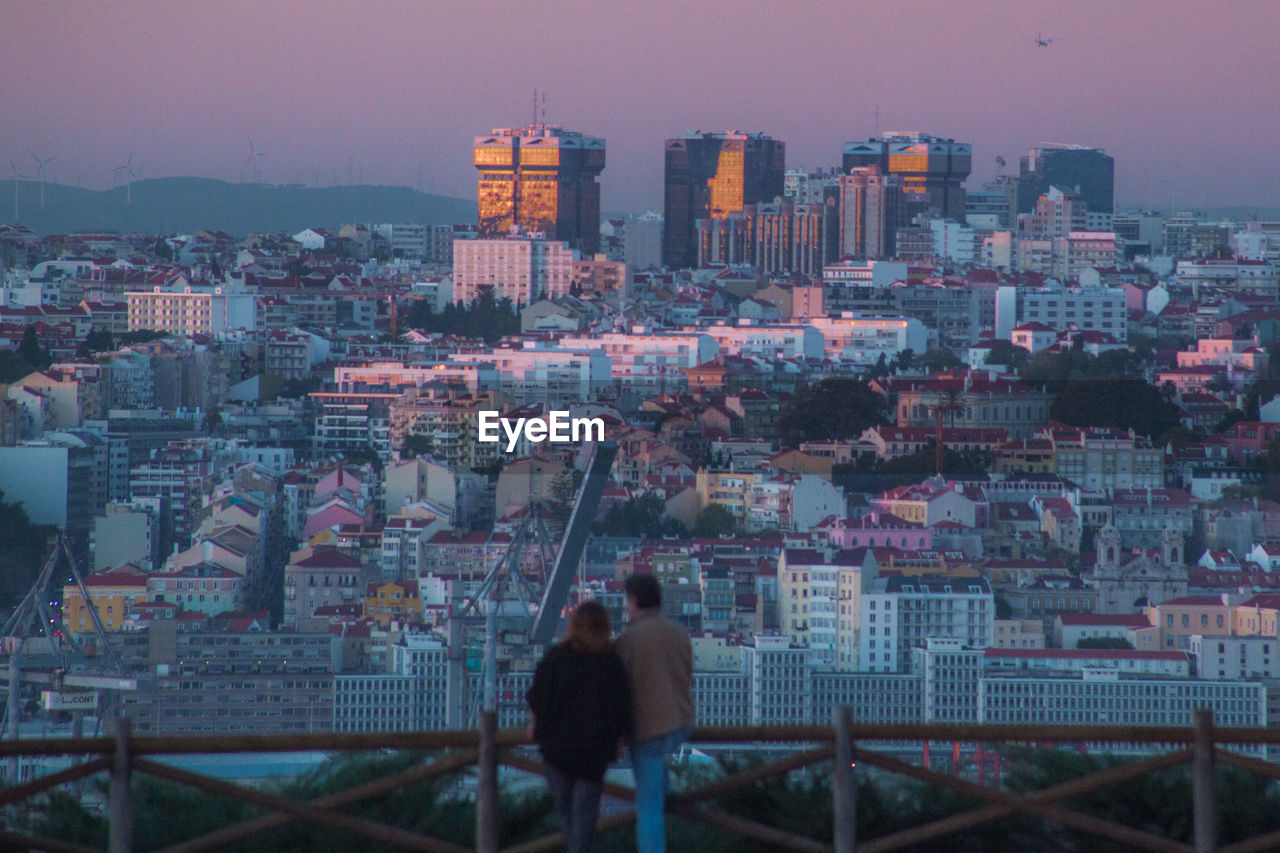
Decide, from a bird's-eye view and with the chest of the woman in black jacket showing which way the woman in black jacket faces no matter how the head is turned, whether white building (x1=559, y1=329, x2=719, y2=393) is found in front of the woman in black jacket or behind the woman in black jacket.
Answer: in front

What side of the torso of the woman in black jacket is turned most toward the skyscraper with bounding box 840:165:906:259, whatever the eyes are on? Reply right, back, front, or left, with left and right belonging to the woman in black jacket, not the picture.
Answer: front

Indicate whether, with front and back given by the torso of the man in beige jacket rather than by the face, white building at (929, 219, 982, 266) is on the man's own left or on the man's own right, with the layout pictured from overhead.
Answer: on the man's own right

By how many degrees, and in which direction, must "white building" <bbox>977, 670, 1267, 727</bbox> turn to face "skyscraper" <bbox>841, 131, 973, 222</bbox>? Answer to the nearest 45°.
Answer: approximately 180°

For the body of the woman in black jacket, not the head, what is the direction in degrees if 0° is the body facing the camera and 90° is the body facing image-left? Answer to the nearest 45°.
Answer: approximately 180°

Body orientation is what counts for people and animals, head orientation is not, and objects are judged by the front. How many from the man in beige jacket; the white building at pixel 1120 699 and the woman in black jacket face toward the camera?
1

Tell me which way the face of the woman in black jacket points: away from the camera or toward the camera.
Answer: away from the camera

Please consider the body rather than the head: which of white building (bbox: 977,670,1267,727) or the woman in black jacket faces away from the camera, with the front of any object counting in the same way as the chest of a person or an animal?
the woman in black jacket

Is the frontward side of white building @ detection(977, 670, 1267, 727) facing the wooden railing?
yes

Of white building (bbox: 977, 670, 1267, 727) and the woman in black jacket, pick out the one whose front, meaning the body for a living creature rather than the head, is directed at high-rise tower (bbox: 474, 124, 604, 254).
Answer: the woman in black jacket

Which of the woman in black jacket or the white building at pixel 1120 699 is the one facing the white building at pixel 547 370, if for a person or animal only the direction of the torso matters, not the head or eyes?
the woman in black jacket

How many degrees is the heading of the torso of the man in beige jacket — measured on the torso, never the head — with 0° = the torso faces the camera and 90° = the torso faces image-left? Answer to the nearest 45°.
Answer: approximately 135°

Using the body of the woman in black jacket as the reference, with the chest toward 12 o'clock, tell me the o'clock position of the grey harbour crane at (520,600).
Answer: The grey harbour crane is roughly at 12 o'clock from the woman in black jacket.
